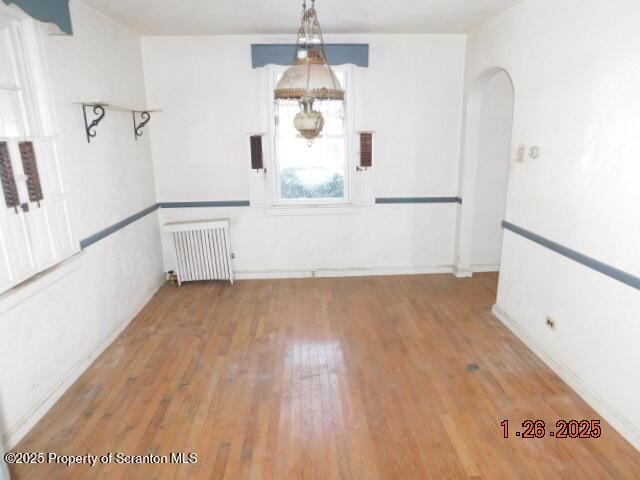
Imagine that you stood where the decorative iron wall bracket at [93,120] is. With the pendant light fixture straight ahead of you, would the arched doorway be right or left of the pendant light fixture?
left

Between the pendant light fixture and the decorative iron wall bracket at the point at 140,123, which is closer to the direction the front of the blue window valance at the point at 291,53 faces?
the pendant light fixture

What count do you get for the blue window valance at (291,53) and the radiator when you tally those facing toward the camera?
2

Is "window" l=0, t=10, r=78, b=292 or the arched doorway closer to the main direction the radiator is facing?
the window

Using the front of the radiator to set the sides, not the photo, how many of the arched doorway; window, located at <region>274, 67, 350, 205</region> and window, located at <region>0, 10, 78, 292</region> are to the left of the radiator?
2

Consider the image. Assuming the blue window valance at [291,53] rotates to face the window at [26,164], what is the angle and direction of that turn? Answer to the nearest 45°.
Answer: approximately 45° to its right

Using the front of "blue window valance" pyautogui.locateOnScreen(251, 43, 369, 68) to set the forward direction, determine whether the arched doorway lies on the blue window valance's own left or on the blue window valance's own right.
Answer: on the blue window valance's own left
